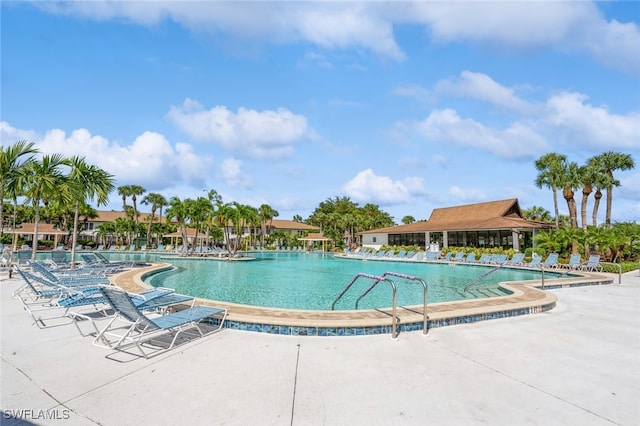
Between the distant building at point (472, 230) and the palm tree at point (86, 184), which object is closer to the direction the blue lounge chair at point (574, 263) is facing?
the palm tree

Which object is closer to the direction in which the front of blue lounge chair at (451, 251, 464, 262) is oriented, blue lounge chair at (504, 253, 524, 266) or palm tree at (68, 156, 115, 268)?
the palm tree

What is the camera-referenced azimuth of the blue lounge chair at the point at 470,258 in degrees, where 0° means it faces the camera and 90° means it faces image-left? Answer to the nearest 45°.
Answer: approximately 45°

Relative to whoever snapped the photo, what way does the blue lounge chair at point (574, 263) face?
facing the viewer and to the left of the viewer

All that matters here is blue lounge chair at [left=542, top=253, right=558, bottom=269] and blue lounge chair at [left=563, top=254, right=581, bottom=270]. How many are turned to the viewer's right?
0

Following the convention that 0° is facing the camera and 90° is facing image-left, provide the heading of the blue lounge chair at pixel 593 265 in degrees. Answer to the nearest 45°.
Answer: approximately 45°

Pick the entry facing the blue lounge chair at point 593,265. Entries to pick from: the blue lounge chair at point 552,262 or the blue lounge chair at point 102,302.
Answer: the blue lounge chair at point 102,302

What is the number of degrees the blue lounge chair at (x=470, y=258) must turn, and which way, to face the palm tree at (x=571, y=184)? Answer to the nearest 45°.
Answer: approximately 180°

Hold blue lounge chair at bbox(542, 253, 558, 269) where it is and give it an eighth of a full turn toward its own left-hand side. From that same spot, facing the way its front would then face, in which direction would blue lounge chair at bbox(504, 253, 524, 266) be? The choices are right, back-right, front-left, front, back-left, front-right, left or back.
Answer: back-right

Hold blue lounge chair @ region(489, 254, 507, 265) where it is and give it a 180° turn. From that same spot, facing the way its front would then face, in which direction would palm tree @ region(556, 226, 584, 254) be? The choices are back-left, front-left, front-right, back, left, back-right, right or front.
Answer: front-right

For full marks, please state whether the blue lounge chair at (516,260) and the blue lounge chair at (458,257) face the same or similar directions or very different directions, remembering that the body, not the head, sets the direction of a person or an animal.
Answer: same or similar directions
